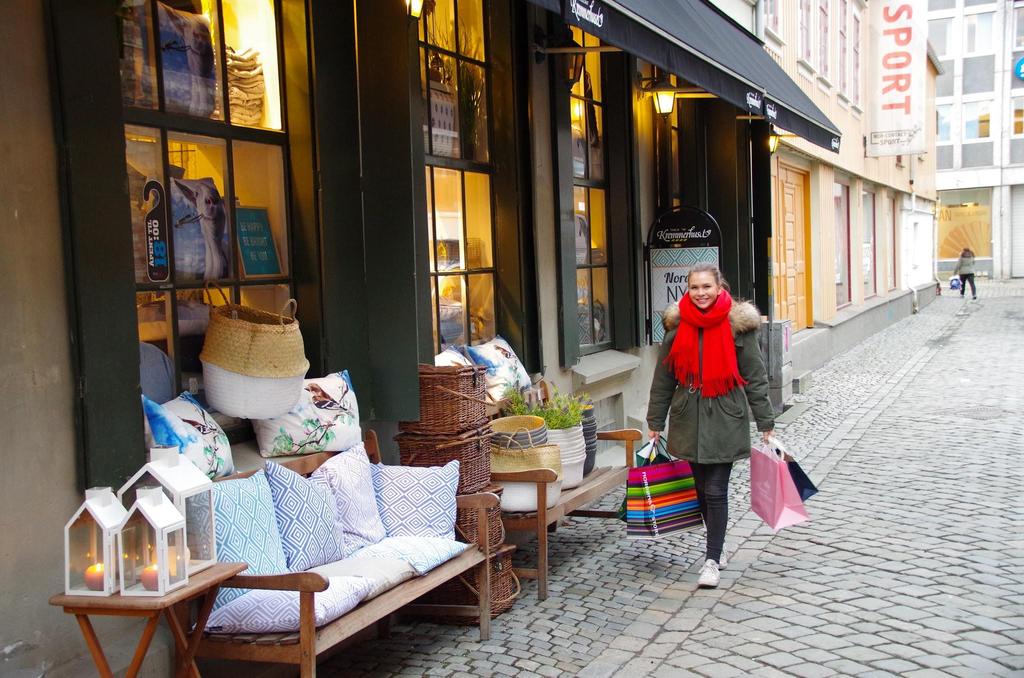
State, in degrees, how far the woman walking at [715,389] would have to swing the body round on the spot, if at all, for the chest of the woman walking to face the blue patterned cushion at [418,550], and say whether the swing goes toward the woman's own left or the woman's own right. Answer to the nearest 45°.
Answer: approximately 45° to the woman's own right

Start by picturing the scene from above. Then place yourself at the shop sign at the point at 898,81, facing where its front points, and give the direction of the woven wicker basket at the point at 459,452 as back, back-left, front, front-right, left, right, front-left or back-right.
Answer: front

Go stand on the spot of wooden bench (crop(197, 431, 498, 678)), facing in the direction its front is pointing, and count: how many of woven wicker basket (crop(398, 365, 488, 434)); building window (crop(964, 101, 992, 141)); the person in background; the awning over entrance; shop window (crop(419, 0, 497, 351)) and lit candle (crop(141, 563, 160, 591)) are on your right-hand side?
1

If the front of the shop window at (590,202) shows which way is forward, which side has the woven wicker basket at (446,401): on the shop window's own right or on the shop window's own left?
on the shop window's own right

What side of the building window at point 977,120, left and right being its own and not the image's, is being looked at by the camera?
front

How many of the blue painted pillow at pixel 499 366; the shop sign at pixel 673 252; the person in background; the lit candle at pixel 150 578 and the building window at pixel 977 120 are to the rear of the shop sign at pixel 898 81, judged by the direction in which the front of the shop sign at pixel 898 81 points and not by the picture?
2

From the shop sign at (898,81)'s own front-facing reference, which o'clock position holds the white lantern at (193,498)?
The white lantern is roughly at 12 o'clock from the shop sign.

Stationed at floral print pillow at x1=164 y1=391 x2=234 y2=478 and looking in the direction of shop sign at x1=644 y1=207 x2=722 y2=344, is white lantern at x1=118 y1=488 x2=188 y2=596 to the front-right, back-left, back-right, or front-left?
back-right

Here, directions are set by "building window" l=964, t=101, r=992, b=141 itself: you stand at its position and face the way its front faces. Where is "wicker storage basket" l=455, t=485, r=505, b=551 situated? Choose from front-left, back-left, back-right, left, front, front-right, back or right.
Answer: front

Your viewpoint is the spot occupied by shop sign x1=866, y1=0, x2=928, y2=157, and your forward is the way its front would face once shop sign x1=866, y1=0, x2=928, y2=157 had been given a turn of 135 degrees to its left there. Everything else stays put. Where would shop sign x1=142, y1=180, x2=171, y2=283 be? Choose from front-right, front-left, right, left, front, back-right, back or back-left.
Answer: back-right

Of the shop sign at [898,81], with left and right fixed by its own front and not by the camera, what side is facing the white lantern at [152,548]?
front

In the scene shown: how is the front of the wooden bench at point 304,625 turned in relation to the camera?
facing the viewer and to the right of the viewer

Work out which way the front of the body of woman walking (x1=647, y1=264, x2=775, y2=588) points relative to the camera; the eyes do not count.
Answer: toward the camera

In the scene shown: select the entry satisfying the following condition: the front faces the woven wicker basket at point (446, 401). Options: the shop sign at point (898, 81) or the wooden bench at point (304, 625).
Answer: the shop sign

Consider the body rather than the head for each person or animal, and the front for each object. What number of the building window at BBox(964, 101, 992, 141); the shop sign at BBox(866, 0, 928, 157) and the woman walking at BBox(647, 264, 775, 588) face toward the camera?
3
